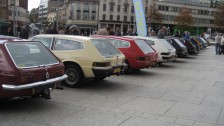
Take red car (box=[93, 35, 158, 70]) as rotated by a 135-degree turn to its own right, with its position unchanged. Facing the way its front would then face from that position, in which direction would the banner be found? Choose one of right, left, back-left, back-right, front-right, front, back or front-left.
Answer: left

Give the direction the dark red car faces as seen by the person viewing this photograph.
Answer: facing away from the viewer and to the left of the viewer

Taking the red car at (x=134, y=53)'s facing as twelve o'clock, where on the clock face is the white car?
The white car is roughly at 2 o'clock from the red car.

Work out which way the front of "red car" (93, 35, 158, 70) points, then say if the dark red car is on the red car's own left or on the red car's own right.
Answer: on the red car's own left

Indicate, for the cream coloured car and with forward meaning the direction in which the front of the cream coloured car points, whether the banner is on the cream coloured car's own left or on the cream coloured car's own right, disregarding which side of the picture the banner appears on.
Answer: on the cream coloured car's own right

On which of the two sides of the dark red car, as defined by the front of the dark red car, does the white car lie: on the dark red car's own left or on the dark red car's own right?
on the dark red car's own right

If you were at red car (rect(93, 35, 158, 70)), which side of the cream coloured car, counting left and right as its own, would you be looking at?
right

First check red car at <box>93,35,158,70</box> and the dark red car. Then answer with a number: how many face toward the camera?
0

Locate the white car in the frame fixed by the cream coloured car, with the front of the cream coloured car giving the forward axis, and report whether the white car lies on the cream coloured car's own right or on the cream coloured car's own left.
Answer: on the cream coloured car's own right

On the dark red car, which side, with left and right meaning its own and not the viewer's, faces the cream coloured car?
right

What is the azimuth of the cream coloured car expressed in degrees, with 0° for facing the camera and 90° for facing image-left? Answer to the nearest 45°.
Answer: approximately 135°
